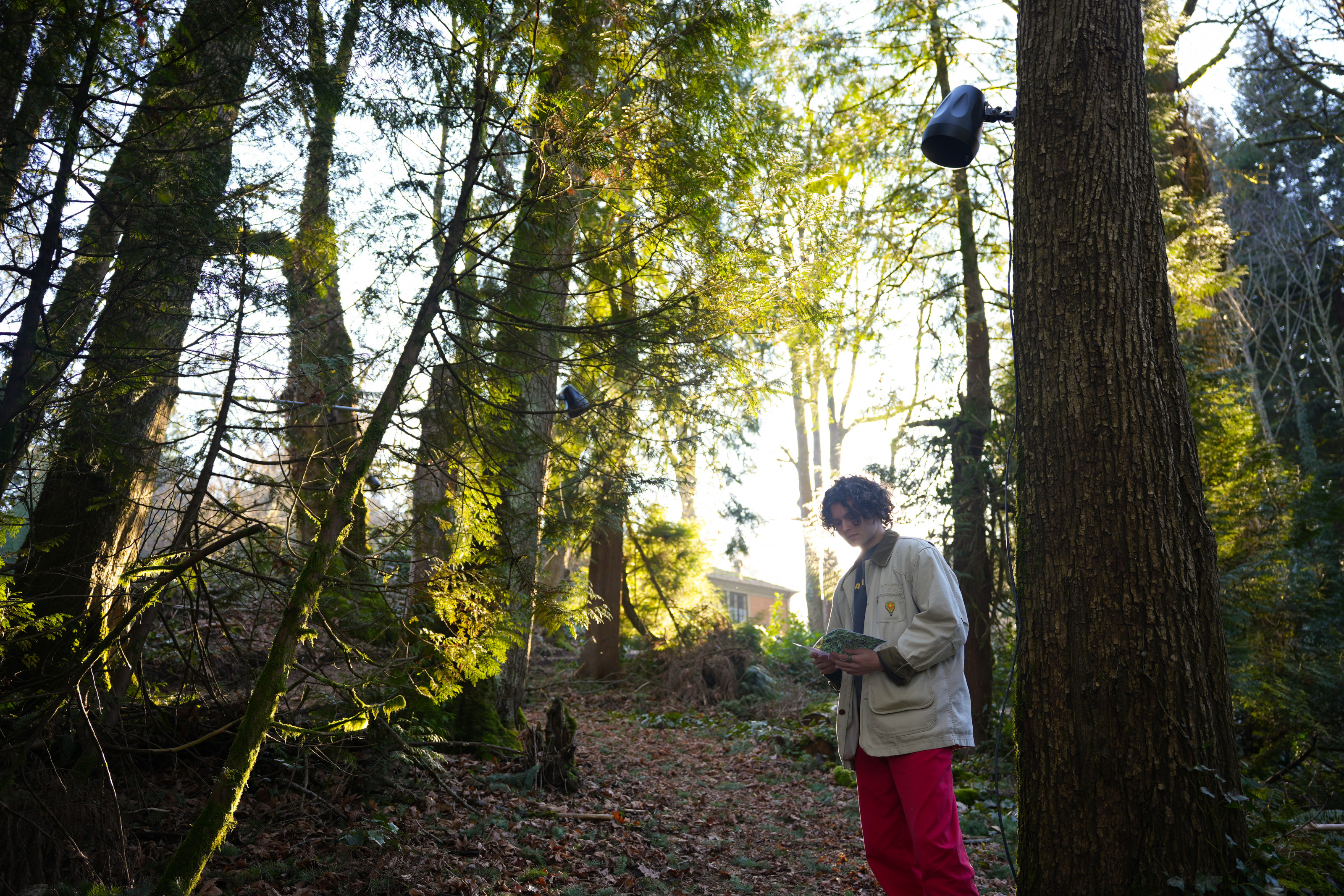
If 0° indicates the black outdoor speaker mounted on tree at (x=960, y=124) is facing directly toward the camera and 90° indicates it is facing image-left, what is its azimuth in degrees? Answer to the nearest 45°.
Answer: approximately 45°

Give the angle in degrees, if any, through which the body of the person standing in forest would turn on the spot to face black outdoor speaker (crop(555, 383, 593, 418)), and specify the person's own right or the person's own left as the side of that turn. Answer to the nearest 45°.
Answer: approximately 90° to the person's own right

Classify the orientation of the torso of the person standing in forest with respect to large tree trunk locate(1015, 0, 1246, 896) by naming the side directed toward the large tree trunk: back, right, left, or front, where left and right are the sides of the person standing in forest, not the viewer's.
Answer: left

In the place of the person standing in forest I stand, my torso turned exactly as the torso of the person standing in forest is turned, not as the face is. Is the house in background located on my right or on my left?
on my right

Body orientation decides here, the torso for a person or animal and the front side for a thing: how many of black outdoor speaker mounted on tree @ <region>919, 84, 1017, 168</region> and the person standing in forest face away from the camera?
0

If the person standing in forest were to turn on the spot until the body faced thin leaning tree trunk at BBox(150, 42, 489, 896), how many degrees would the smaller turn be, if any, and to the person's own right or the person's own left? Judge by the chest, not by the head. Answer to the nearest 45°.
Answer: approximately 45° to the person's own right

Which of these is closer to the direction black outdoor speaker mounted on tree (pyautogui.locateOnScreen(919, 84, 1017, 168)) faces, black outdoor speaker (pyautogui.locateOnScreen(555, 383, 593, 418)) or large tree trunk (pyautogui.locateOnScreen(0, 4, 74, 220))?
the large tree trunk

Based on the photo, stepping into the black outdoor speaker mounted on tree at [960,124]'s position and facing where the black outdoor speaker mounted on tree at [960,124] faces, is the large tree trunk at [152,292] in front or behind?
in front

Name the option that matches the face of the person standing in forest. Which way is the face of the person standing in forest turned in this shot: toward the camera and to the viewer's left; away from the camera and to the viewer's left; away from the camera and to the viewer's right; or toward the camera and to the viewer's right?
toward the camera and to the viewer's left

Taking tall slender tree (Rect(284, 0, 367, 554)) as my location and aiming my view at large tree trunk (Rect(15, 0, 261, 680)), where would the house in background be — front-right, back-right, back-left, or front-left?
back-left

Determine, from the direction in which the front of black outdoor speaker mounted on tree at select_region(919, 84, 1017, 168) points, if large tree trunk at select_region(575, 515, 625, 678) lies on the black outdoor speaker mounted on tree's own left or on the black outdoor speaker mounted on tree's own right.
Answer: on the black outdoor speaker mounted on tree's own right

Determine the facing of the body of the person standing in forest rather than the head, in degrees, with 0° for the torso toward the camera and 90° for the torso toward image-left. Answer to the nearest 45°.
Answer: approximately 45°
